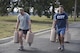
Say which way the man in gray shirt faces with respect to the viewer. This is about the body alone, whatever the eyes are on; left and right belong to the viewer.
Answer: facing the viewer and to the left of the viewer

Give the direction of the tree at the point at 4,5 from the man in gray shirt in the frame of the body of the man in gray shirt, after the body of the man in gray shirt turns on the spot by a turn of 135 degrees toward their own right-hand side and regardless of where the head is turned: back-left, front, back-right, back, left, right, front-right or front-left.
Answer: front
